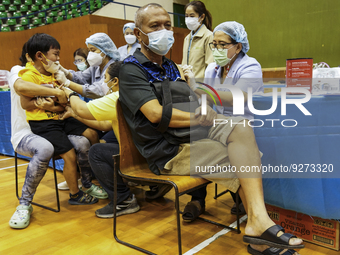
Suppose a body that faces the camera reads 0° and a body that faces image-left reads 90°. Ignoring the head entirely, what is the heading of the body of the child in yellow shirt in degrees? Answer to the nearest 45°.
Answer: approximately 270°
